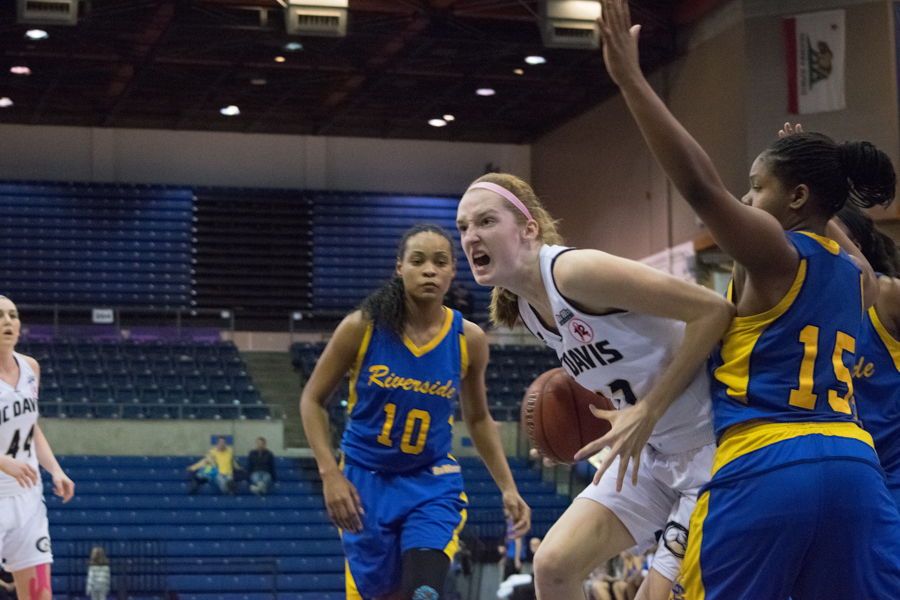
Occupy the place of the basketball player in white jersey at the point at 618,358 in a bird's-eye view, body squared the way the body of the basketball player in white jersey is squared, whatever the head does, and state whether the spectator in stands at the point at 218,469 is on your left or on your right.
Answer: on your right

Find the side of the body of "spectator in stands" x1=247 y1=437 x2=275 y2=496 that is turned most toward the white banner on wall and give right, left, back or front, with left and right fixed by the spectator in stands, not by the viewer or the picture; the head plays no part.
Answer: left

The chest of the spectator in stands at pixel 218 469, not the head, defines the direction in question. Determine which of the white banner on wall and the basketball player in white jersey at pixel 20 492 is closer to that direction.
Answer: the basketball player in white jersey

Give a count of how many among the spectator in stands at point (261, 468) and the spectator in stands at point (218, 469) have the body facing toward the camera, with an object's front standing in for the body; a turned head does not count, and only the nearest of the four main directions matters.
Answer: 2

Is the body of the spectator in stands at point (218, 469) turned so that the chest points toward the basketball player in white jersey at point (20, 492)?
yes

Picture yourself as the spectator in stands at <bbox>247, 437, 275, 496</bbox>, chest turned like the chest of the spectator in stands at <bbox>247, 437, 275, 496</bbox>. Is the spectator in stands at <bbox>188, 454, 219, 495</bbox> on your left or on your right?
on your right
